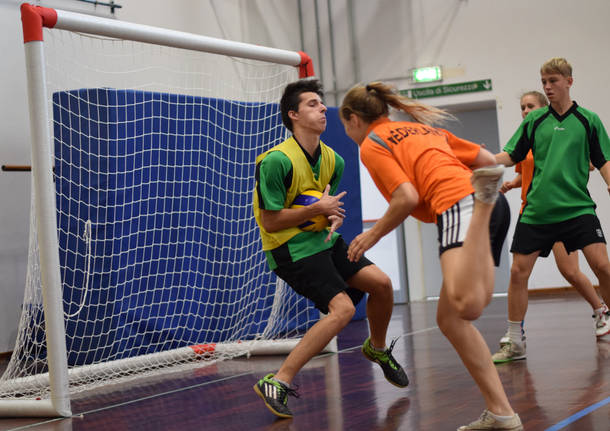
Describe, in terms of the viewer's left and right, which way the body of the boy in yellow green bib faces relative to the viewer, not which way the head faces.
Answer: facing the viewer and to the right of the viewer

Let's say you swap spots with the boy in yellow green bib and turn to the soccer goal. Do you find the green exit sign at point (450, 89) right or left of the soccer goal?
right

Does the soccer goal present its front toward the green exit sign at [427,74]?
no

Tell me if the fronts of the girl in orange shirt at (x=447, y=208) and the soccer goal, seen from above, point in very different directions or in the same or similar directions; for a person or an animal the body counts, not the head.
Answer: very different directions

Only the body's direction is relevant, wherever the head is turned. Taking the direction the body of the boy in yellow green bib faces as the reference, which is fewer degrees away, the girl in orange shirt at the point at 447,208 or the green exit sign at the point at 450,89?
the girl in orange shirt

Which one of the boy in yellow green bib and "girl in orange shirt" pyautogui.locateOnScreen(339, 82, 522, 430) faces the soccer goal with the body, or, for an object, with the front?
the girl in orange shirt

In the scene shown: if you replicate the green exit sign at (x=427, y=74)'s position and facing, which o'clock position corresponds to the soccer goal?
The soccer goal is roughly at 1 o'clock from the green exit sign.

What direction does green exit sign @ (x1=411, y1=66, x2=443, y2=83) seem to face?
toward the camera

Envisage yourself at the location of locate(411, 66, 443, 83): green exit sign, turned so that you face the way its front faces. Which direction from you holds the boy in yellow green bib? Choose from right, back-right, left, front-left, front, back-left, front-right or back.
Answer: front

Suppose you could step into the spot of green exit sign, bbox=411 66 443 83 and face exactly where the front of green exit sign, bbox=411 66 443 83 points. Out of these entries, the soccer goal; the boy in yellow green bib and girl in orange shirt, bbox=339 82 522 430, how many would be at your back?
0

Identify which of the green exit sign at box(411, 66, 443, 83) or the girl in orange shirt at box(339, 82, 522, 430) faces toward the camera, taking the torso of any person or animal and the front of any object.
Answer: the green exit sign

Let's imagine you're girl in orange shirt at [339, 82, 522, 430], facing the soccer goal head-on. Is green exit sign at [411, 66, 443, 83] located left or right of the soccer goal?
right

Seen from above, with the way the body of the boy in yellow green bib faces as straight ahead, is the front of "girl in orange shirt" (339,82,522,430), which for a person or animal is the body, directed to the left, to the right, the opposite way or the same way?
the opposite way

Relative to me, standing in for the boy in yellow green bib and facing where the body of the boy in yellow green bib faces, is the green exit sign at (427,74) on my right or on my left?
on my left

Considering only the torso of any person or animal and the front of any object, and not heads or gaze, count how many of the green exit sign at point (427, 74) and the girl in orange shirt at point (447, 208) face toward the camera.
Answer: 1

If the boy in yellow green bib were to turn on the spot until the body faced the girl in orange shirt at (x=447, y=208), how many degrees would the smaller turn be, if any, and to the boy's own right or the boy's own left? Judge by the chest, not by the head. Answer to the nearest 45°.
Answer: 0° — they already face them

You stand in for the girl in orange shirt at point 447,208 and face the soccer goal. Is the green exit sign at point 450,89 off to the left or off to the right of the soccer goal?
right

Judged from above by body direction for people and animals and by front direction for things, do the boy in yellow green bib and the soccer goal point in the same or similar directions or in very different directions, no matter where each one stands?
same or similar directions

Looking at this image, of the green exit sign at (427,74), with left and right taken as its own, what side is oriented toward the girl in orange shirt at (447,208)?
front

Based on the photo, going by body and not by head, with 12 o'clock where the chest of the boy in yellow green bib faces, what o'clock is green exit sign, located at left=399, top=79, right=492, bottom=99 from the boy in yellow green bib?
The green exit sign is roughly at 8 o'clock from the boy in yellow green bib.
